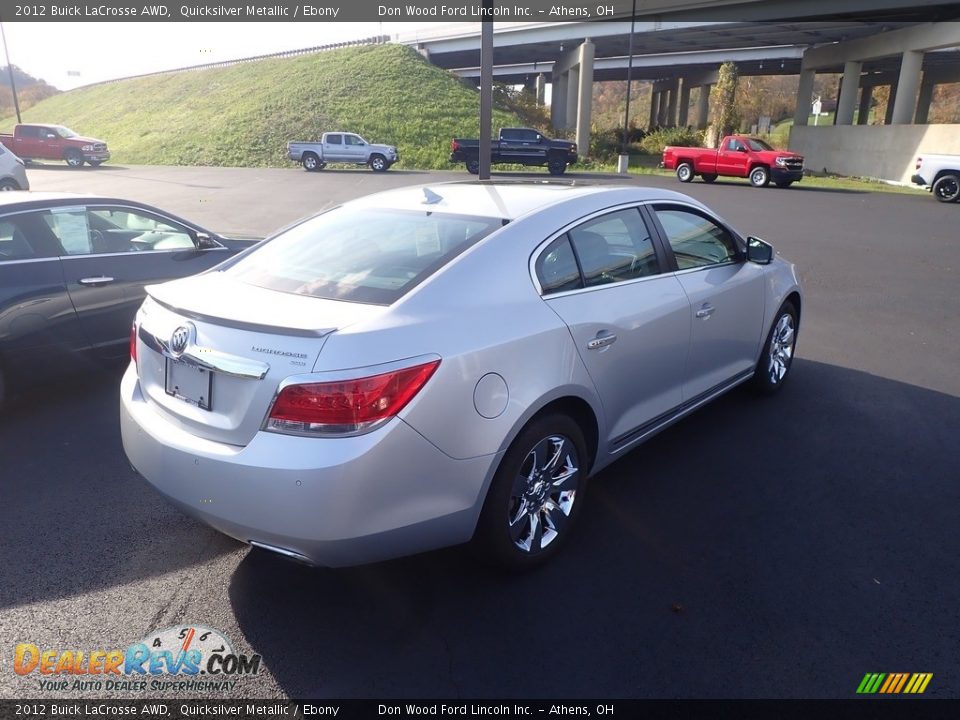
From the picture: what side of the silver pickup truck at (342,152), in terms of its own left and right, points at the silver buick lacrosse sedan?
right

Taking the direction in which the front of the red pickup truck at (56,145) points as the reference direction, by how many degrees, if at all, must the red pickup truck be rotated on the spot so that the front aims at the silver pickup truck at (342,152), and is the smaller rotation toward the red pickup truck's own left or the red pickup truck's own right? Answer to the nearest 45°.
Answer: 0° — it already faces it

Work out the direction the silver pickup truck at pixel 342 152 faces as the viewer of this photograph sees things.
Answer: facing to the right of the viewer

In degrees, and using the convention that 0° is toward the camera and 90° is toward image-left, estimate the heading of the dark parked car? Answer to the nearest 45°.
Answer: approximately 270°

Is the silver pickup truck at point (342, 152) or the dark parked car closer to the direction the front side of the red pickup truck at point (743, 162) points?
the dark parked car

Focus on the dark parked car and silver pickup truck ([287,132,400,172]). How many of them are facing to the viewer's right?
2

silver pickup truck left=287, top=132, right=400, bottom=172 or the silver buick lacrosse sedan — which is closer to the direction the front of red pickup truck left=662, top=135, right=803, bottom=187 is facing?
the silver buick lacrosse sedan

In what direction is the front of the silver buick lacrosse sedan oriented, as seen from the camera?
facing away from the viewer and to the right of the viewer

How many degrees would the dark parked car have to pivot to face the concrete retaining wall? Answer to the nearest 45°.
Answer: approximately 45° to its left

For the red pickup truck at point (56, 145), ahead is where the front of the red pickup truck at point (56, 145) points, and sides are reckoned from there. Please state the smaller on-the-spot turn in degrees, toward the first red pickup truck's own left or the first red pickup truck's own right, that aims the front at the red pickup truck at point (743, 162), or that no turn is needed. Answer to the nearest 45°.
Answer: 0° — it already faces it

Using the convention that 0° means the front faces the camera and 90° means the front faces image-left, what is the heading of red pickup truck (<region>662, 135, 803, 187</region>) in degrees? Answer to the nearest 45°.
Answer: approximately 315°

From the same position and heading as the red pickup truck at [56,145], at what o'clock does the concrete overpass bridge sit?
The concrete overpass bridge is roughly at 11 o'clock from the red pickup truck.

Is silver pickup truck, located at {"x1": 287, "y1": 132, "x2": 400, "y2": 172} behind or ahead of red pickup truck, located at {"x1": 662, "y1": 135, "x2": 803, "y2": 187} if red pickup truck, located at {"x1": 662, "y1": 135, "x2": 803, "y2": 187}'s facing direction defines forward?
behind

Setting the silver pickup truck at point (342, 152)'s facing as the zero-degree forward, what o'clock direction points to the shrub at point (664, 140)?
The shrub is roughly at 11 o'clock from the silver pickup truck.
